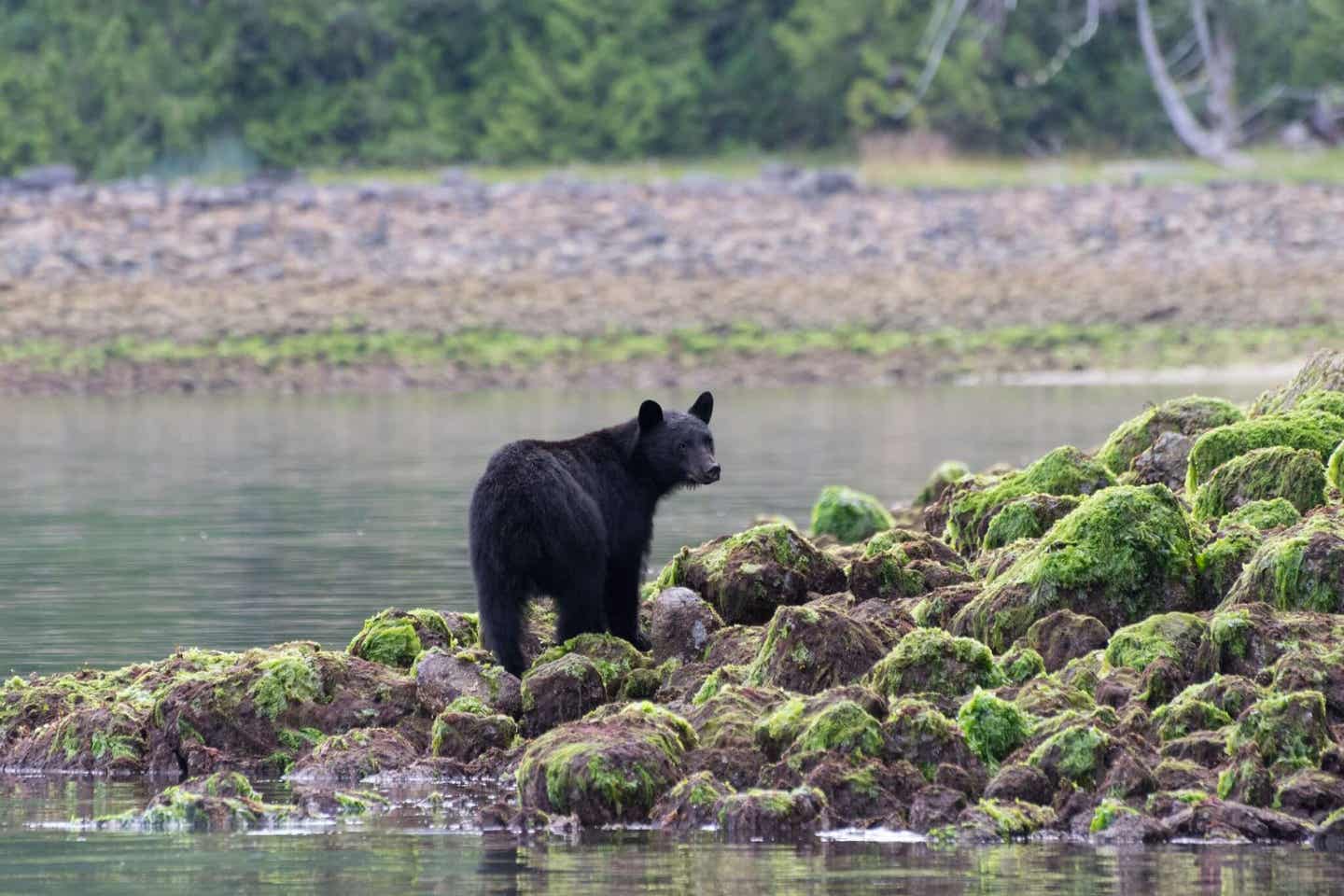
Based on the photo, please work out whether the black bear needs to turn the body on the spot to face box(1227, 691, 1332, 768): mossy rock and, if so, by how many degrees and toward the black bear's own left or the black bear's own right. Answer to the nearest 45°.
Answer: approximately 90° to the black bear's own right

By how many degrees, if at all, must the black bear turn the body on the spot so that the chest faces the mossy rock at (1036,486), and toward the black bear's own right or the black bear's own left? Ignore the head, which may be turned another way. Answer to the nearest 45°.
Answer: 0° — it already faces it

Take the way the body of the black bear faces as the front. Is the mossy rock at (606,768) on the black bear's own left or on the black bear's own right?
on the black bear's own right

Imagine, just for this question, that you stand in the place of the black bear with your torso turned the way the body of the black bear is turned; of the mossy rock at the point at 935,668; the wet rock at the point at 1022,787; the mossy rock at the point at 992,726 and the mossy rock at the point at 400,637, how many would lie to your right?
3

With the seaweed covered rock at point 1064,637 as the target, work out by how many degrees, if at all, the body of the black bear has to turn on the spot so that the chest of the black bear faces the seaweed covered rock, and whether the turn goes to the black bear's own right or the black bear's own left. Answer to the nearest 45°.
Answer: approximately 45° to the black bear's own right

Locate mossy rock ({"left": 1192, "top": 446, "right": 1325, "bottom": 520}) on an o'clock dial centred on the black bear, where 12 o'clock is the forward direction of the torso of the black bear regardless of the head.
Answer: The mossy rock is roughly at 1 o'clock from the black bear.

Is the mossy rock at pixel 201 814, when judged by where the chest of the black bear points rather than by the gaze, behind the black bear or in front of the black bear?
behind

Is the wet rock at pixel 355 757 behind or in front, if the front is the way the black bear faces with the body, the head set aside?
behind

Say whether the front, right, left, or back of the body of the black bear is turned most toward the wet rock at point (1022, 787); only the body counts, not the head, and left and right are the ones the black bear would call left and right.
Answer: right

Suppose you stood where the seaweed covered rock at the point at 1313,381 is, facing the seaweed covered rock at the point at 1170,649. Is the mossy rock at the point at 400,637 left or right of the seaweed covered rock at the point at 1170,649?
right

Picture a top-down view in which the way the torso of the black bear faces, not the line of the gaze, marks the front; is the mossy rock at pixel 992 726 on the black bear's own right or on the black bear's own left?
on the black bear's own right

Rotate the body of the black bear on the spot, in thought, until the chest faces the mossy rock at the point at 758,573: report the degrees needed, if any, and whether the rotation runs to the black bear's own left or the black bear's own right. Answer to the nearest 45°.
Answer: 0° — it already faces it

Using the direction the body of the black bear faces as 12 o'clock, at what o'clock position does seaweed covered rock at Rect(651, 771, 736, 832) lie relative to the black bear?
The seaweed covered rock is roughly at 4 o'clock from the black bear.

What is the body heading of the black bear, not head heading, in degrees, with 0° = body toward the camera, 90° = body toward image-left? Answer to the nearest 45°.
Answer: approximately 225°
